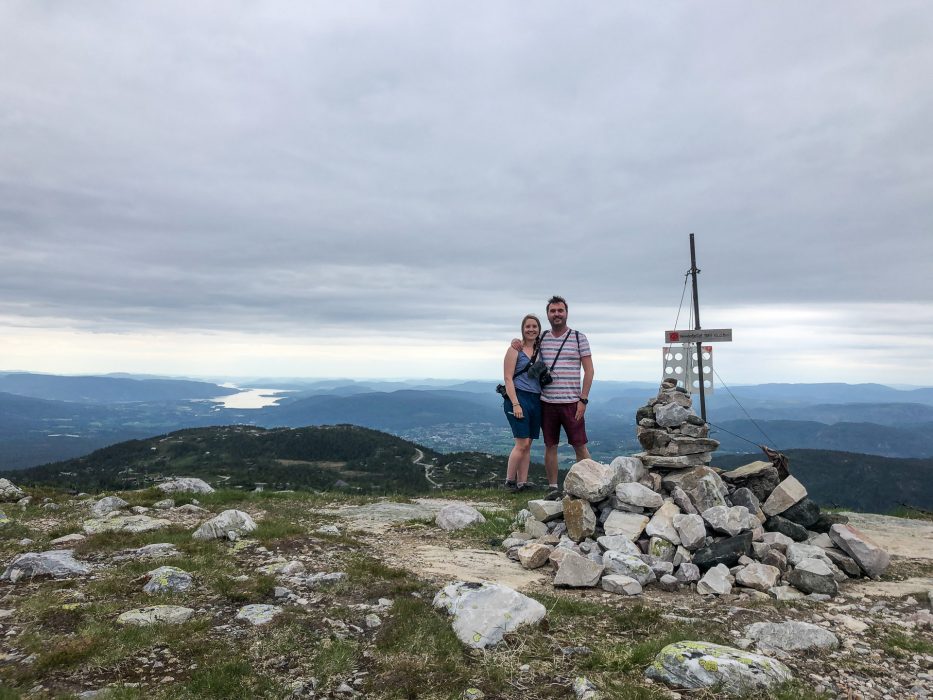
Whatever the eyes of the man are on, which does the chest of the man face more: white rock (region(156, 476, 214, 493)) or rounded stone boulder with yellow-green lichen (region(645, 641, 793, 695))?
the rounded stone boulder with yellow-green lichen

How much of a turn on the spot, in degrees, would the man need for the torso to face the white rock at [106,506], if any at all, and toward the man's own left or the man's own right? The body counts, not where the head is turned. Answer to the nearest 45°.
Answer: approximately 90° to the man's own right

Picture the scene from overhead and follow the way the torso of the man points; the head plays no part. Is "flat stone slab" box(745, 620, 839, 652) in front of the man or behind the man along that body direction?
in front

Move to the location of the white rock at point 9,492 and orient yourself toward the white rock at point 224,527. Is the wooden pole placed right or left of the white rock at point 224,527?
left

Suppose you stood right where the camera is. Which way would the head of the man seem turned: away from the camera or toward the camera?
toward the camera

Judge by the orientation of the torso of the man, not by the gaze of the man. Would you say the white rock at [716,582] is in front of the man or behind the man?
in front

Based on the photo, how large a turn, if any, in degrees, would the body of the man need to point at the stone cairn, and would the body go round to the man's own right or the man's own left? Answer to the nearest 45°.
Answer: approximately 45° to the man's own left

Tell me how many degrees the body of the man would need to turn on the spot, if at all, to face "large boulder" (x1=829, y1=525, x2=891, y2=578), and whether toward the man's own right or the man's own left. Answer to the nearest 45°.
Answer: approximately 45° to the man's own left

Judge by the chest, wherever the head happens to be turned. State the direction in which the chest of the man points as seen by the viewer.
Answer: toward the camera

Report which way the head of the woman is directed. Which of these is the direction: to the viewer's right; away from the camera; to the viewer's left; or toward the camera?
toward the camera

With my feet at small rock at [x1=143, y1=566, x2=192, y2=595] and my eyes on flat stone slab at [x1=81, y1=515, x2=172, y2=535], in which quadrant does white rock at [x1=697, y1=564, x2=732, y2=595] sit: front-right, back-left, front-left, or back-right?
back-right

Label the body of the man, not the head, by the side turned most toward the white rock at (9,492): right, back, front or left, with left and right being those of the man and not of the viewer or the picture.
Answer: right

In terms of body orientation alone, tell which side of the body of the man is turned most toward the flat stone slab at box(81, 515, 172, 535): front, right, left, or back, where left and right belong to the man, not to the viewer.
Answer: right
